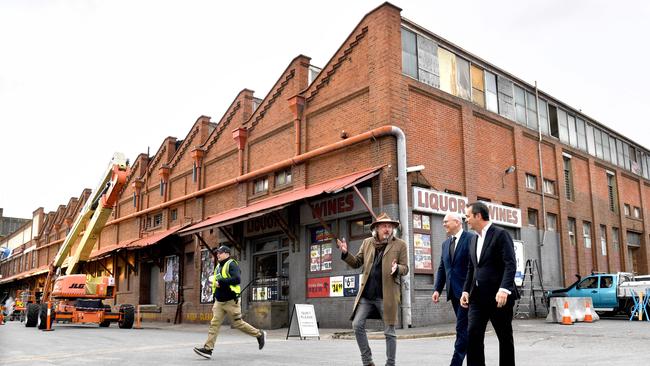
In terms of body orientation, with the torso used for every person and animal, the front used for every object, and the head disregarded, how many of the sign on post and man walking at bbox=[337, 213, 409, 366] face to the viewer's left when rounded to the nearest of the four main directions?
0

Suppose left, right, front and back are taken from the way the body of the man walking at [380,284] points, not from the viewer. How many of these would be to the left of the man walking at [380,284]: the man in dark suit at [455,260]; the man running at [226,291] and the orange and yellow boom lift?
1

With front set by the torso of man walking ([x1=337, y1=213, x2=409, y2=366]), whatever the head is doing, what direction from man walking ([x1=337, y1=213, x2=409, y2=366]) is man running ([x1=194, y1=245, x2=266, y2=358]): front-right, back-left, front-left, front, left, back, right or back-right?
back-right

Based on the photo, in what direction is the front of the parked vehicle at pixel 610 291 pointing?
to the viewer's left

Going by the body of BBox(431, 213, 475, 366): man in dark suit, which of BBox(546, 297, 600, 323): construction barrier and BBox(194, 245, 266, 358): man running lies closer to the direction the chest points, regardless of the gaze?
the man running

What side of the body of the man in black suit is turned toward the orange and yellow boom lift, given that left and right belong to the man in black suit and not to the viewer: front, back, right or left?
right

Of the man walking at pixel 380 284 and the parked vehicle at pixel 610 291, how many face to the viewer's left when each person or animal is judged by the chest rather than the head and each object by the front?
1

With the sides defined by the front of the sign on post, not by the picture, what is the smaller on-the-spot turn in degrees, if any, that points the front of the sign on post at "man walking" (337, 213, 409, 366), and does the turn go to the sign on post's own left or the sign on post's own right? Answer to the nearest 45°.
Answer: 0° — it already faces them

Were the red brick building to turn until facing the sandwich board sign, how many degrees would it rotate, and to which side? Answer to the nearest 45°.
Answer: approximately 45° to its left
